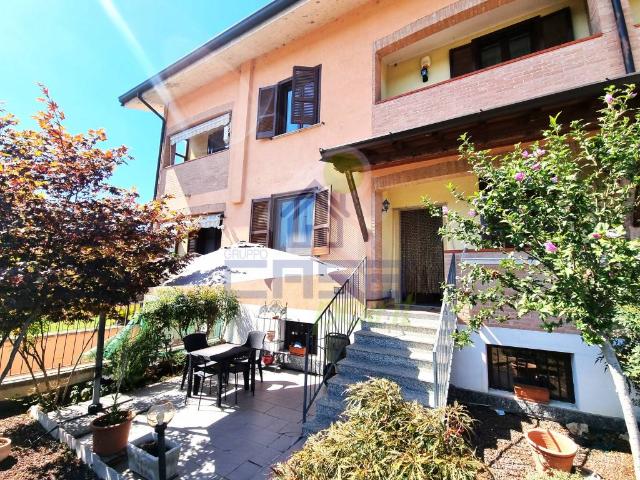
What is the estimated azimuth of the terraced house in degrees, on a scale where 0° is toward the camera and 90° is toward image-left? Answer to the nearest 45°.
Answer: approximately 45°

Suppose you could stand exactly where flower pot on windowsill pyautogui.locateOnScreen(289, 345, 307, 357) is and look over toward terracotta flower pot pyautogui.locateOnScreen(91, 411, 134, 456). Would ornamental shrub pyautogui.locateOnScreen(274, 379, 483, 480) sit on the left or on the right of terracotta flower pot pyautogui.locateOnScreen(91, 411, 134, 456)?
left
